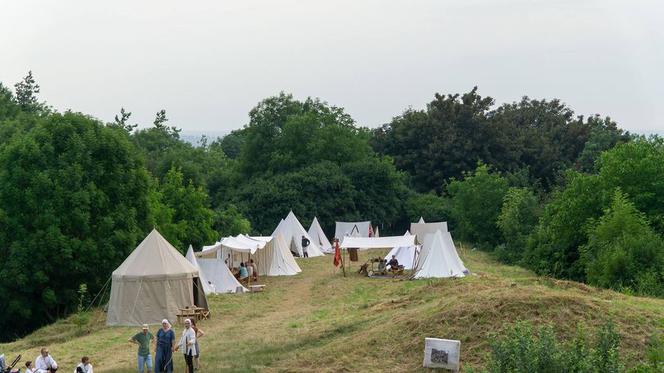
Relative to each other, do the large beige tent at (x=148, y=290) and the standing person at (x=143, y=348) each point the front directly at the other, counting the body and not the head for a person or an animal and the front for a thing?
no

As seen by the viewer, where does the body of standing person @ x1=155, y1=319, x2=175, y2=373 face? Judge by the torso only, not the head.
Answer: toward the camera

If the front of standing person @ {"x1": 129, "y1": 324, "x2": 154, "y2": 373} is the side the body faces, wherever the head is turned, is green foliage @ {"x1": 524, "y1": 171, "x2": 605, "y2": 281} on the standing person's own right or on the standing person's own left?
on the standing person's own left

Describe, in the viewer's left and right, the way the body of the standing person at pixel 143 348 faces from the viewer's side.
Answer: facing the viewer

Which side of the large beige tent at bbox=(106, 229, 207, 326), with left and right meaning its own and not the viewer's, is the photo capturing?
right

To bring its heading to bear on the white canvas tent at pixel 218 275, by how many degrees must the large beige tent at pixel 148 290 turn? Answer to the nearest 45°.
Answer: approximately 45° to its left

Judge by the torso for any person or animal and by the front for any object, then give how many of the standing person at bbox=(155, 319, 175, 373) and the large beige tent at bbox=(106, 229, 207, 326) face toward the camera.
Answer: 1

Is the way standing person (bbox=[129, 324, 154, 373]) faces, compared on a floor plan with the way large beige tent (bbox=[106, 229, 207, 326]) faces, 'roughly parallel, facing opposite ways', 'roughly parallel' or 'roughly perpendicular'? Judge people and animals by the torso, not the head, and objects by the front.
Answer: roughly perpendicular

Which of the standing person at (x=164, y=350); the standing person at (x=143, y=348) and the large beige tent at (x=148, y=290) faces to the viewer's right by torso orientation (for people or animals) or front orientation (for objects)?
the large beige tent

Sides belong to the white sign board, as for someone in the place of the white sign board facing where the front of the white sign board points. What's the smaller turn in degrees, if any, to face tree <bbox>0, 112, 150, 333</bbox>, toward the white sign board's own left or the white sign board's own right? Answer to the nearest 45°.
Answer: approximately 135° to the white sign board's own right

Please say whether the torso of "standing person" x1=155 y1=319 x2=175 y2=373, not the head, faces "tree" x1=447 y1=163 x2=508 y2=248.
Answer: no

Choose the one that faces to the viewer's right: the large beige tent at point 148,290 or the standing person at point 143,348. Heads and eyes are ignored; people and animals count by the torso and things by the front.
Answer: the large beige tent

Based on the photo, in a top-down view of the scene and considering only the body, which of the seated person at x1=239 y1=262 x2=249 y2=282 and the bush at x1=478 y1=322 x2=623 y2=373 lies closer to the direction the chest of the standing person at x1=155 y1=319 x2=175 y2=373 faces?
the bush

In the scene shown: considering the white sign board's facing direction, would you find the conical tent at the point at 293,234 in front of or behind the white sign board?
behind
